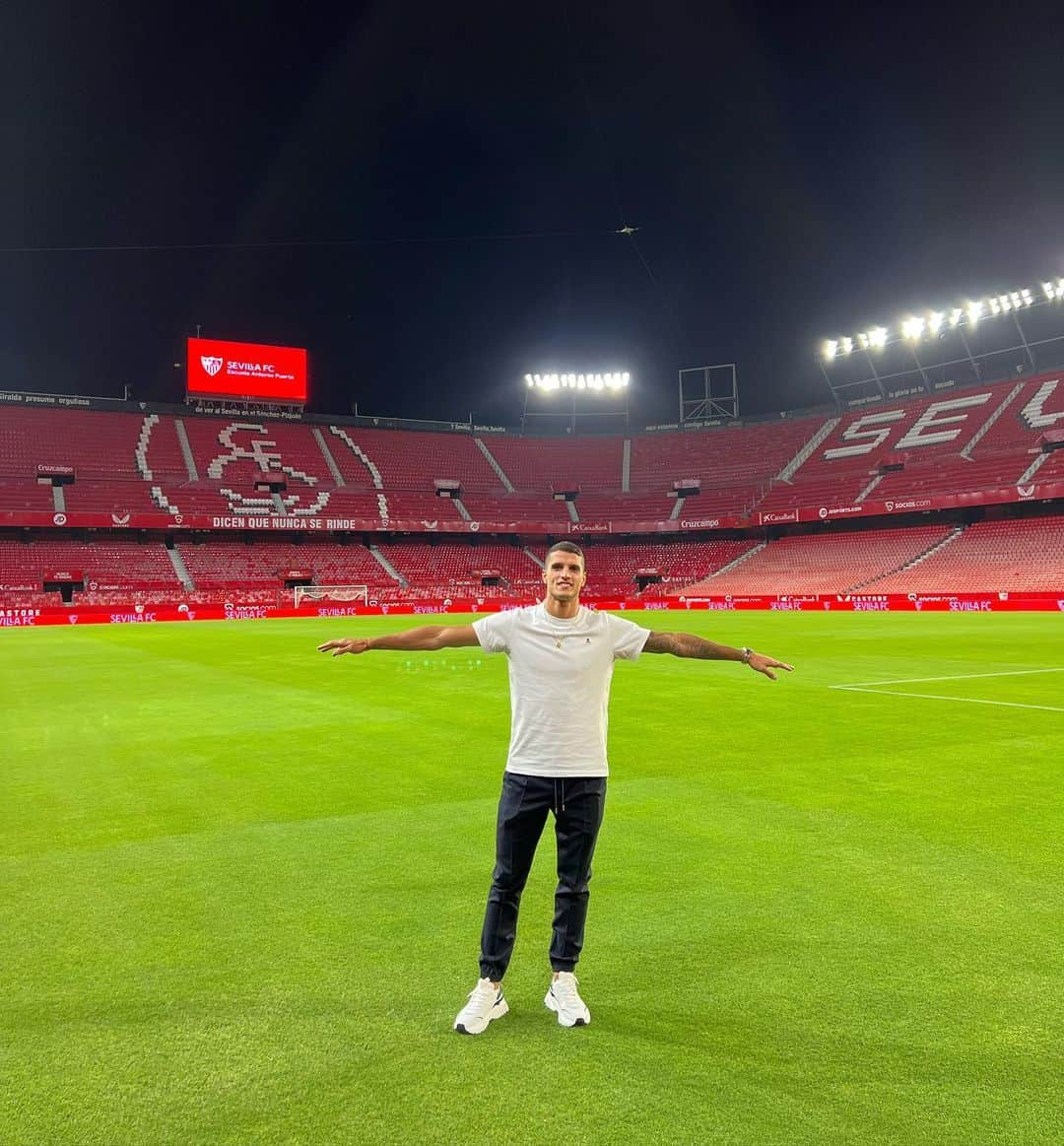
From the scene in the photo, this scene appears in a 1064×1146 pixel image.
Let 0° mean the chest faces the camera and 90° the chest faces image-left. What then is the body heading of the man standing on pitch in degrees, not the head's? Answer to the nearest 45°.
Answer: approximately 0°
